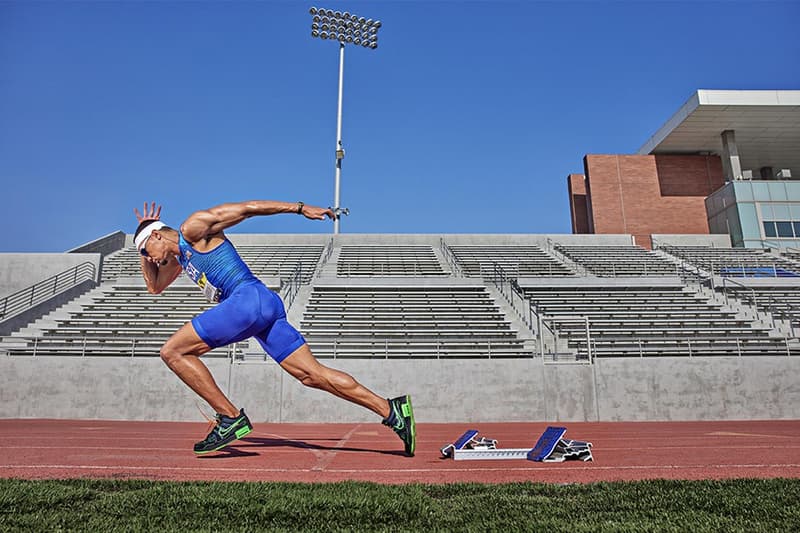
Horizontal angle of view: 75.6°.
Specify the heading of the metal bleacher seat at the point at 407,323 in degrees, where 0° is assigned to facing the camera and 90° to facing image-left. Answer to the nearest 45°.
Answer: approximately 0°

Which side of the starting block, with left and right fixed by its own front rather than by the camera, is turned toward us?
left

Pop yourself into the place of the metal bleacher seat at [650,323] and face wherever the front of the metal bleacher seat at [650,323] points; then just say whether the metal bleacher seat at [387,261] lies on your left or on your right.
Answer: on your right

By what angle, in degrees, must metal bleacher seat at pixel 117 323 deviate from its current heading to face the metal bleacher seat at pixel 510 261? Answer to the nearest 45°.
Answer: approximately 90° to its left

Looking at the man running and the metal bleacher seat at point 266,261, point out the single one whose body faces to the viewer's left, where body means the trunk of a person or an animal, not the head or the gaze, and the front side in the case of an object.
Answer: the man running

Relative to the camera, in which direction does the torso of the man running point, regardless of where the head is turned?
to the viewer's left

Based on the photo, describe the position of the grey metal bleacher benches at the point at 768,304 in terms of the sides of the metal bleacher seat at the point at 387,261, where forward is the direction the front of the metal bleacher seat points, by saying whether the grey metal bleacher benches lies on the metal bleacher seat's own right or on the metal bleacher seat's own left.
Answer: on the metal bleacher seat's own left

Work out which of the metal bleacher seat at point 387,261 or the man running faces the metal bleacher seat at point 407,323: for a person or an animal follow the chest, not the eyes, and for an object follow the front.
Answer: the metal bleacher seat at point 387,261

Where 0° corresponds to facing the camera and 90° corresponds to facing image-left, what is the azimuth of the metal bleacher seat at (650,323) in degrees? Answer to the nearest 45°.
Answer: approximately 0°

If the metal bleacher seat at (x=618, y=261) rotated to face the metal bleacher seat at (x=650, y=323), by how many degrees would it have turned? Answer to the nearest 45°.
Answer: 0° — it already faces it

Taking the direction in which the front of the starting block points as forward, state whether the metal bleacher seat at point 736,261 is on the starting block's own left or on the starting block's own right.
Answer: on the starting block's own right

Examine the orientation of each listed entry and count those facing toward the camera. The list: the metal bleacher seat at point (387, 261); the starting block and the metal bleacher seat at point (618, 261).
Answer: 2
